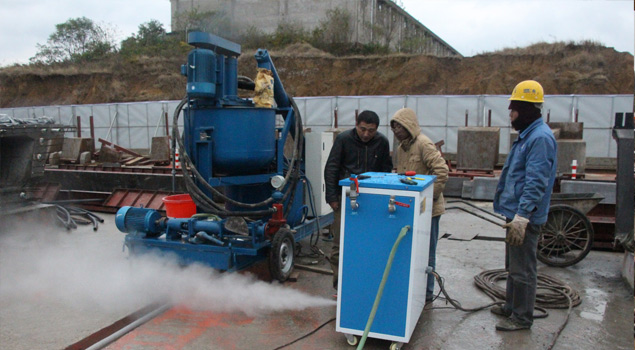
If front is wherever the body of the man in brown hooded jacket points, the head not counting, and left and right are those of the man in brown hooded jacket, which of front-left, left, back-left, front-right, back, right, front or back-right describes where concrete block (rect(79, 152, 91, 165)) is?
right

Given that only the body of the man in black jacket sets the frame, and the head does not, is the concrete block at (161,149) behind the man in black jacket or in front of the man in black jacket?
behind

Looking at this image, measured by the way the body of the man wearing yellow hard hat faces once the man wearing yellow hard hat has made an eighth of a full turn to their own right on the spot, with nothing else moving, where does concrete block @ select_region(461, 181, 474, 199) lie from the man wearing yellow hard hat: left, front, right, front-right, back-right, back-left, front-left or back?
front-right

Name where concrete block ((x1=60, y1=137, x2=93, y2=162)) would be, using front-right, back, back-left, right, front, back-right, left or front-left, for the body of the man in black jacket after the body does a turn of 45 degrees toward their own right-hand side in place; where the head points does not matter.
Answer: right

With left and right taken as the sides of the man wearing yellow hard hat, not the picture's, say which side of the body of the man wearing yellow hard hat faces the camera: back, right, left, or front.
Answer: left

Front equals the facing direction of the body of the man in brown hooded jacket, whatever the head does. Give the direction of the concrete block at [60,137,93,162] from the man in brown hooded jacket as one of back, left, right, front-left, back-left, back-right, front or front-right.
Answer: right

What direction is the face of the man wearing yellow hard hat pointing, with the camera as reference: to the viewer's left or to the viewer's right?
to the viewer's left

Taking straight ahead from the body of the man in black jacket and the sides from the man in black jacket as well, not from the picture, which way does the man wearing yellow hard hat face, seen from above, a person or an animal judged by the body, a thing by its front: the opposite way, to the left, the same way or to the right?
to the right

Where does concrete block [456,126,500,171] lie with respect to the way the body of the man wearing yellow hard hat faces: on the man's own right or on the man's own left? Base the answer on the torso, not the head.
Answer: on the man's own right

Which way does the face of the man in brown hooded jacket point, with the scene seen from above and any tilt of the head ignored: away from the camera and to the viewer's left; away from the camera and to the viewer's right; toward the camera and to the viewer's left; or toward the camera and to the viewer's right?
toward the camera and to the viewer's left

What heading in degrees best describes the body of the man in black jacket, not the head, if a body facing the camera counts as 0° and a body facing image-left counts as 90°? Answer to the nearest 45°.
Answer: approximately 0°

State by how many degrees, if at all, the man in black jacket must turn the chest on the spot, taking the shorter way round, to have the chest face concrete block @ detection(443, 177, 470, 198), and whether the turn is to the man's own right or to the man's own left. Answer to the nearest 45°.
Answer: approximately 180°

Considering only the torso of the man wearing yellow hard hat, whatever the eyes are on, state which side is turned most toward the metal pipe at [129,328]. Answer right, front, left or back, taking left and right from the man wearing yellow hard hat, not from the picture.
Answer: front

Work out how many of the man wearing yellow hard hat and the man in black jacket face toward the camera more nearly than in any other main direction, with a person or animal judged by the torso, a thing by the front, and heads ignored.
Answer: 1
